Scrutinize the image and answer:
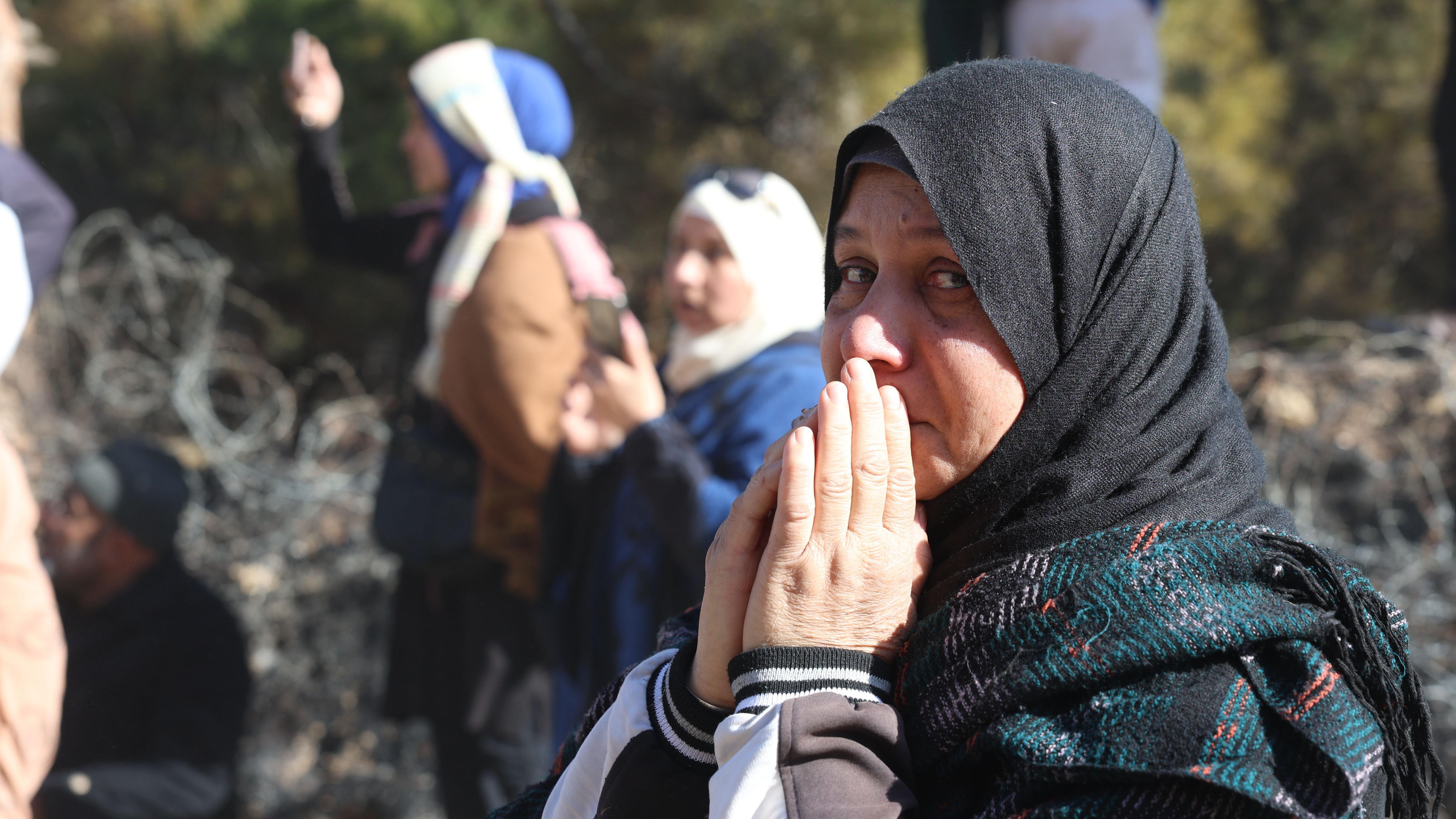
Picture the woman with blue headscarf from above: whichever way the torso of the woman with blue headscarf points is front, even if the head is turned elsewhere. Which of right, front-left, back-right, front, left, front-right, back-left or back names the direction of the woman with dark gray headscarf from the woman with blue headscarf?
left

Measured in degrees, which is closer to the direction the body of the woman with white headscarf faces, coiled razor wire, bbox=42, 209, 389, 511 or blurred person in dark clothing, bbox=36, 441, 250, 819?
the blurred person in dark clothing

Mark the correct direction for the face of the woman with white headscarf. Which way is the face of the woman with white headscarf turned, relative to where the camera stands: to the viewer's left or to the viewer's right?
to the viewer's left

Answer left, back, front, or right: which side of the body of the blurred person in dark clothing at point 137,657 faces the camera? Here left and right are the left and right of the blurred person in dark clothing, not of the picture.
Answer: left

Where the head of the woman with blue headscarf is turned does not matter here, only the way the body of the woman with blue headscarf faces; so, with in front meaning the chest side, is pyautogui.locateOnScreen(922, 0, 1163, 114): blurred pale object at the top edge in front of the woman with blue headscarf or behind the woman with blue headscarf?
behind

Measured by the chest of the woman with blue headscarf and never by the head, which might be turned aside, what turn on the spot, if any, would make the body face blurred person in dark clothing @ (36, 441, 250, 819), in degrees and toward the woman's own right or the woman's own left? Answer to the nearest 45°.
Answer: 0° — they already face them

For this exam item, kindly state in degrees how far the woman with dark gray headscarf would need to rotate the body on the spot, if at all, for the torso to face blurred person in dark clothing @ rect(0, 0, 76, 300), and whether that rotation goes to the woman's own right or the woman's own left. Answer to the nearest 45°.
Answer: approximately 90° to the woman's own right

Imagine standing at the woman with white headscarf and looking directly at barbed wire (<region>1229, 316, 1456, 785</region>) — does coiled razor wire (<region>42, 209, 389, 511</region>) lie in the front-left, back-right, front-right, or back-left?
back-left

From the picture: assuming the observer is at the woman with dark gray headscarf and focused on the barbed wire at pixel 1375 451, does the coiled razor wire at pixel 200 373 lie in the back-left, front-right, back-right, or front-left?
front-left
